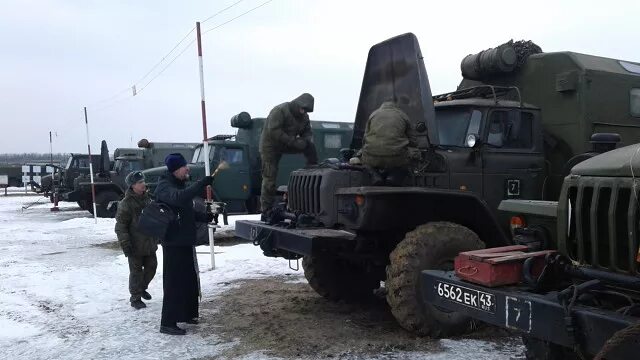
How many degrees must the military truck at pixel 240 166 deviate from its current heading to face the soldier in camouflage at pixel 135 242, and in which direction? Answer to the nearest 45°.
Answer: approximately 45° to its left

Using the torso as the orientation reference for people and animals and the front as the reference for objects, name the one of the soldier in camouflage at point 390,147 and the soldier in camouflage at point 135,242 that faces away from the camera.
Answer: the soldier in camouflage at point 390,147

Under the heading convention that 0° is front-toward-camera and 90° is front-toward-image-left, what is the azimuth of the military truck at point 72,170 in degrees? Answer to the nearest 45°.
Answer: approximately 45°

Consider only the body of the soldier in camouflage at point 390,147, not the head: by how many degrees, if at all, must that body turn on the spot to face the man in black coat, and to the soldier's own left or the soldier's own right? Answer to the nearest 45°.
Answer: approximately 90° to the soldier's own left

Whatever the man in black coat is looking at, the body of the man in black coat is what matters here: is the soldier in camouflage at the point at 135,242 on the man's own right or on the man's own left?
on the man's own left

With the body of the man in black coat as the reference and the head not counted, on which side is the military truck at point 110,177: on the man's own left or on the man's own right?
on the man's own left

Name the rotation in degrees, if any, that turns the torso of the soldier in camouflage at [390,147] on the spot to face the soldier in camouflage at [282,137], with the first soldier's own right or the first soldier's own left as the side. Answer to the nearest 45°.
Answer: approximately 45° to the first soldier's own left

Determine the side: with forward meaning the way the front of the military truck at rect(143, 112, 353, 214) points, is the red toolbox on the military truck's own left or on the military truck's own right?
on the military truck's own left

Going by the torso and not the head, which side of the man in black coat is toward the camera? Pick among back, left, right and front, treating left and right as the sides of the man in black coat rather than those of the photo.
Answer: right

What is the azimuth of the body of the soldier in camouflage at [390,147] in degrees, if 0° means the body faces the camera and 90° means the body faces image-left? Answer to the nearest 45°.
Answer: approximately 180°

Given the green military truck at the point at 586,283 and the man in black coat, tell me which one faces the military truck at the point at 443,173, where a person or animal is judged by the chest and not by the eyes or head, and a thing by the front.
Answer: the man in black coat

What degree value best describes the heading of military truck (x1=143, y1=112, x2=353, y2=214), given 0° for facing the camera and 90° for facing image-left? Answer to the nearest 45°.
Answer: approximately 45°
